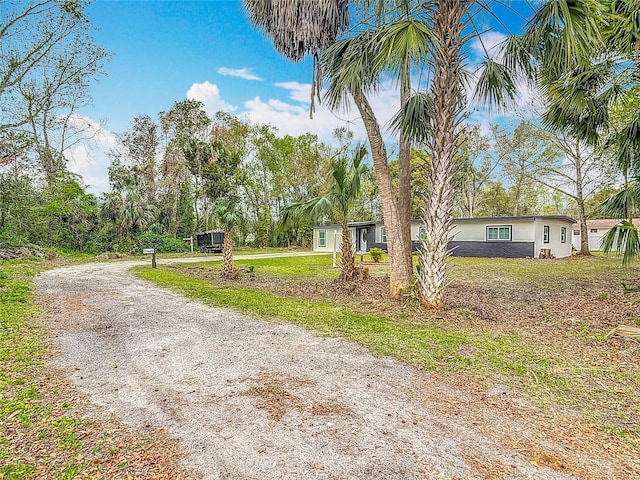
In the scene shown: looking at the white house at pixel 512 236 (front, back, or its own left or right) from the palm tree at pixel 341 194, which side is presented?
front

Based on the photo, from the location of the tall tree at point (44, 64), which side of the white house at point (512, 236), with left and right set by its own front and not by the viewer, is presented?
front

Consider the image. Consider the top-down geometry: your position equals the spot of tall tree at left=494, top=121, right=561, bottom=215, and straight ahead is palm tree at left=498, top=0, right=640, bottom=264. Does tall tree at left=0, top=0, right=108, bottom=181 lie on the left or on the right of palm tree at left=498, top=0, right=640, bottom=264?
right

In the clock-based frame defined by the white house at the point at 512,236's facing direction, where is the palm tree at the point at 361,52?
The palm tree is roughly at 11 o'clock from the white house.

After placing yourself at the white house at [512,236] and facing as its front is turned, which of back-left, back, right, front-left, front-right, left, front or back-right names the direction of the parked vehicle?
front-right

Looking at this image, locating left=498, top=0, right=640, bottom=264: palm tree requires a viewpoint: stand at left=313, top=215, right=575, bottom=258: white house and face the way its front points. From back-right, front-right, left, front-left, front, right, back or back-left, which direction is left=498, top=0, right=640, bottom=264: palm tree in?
front-left

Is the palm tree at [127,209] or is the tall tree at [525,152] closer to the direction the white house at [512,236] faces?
the palm tree

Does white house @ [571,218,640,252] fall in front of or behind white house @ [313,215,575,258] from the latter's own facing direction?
behind

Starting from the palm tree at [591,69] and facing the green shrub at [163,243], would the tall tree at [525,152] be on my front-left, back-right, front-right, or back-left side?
front-right

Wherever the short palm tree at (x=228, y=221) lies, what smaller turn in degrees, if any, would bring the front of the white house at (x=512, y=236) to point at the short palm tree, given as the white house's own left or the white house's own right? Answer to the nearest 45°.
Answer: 0° — it already faces it

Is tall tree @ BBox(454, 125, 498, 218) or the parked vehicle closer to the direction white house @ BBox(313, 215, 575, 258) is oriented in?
the parked vehicle

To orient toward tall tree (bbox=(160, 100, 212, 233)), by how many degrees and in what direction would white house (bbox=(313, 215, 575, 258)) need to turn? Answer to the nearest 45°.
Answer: approximately 45° to its right

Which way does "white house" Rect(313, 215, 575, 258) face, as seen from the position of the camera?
facing the viewer and to the left of the viewer

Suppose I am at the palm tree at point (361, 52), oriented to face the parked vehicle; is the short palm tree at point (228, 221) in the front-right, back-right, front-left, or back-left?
front-left
